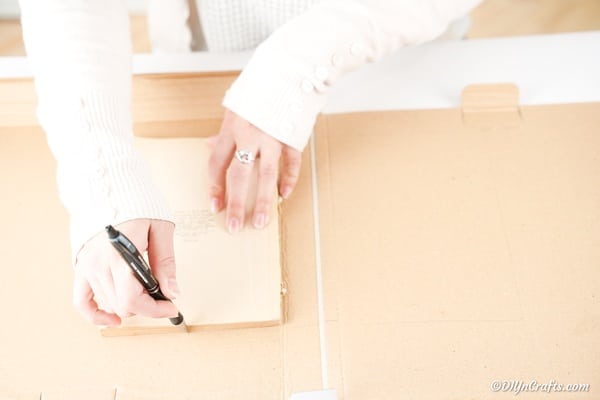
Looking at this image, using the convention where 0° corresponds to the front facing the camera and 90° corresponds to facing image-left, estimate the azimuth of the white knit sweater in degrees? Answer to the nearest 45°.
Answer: approximately 0°
